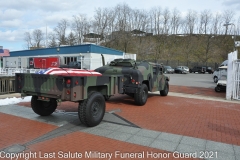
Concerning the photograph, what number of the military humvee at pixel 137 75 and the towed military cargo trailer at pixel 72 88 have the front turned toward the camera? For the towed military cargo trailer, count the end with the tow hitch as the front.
0

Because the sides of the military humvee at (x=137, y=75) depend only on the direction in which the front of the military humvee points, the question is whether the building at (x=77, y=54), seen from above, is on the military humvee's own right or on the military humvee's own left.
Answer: on the military humvee's own left

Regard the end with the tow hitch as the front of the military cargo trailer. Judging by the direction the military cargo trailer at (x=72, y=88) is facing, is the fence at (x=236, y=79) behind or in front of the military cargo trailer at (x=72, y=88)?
in front

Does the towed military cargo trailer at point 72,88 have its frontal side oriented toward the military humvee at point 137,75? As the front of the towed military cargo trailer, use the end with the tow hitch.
yes

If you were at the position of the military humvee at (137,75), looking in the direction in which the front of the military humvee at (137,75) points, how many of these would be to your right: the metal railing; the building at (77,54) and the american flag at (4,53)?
0

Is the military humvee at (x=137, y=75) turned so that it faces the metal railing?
no

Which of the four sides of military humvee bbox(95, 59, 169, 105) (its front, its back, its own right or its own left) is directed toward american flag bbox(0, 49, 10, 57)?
left

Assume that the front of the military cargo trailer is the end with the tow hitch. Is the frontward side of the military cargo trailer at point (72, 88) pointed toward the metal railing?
no

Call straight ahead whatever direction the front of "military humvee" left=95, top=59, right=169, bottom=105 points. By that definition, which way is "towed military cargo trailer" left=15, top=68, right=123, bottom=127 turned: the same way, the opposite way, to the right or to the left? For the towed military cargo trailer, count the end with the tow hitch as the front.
the same way

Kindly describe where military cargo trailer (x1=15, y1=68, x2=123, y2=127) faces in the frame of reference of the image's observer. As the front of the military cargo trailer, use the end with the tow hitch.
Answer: facing away from the viewer and to the right of the viewer

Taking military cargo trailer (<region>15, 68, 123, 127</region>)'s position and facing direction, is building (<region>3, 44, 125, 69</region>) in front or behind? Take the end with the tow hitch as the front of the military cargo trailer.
in front

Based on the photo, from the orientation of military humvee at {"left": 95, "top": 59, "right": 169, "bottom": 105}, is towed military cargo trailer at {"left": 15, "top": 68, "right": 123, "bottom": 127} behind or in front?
behind

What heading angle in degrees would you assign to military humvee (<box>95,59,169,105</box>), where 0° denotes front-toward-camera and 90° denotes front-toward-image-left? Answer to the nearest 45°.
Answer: approximately 225°
